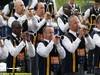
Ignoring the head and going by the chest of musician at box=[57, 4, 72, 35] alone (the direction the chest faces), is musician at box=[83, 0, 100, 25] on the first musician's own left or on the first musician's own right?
on the first musician's own left

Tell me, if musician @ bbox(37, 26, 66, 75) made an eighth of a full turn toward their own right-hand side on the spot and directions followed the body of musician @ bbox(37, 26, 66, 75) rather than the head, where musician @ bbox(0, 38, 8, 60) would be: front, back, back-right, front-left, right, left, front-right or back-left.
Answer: right

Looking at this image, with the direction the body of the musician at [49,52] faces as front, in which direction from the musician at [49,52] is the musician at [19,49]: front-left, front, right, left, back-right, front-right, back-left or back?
back-right

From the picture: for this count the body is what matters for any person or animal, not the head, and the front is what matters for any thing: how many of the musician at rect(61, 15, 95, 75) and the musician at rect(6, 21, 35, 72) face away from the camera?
0

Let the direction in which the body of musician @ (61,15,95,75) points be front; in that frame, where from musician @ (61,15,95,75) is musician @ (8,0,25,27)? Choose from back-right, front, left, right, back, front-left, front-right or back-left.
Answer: back-right

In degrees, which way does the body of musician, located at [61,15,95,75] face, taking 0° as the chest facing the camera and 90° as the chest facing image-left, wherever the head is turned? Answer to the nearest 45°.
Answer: approximately 315°

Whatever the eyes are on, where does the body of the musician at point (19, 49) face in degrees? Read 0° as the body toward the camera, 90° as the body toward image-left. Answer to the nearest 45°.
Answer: approximately 315°

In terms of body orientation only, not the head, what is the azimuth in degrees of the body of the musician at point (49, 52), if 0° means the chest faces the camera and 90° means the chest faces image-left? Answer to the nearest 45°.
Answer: approximately 315°
